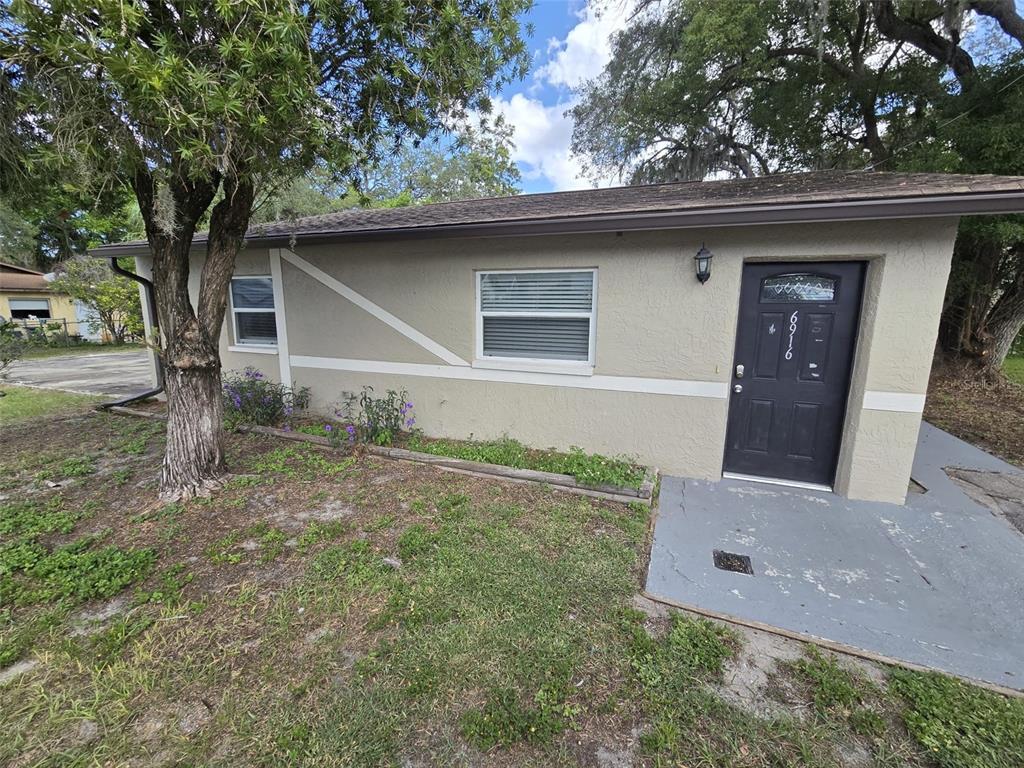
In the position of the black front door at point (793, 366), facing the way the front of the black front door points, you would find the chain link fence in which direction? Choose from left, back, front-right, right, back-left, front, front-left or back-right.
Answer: right

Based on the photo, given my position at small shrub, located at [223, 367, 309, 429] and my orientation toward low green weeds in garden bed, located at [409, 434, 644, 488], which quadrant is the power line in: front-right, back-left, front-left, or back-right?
front-left

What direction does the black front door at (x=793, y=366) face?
toward the camera

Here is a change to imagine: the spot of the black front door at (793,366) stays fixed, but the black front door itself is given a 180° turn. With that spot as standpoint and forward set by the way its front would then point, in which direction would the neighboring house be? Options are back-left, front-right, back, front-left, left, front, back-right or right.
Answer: left

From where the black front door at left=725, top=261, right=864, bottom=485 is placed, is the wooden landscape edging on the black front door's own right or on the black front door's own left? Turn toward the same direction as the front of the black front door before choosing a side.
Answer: on the black front door's own right

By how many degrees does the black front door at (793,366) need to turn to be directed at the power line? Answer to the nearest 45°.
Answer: approximately 180°

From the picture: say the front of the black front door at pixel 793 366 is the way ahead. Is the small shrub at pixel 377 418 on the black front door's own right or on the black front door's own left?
on the black front door's own right

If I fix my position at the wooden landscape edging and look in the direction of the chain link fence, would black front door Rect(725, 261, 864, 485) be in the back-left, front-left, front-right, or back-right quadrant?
back-right
